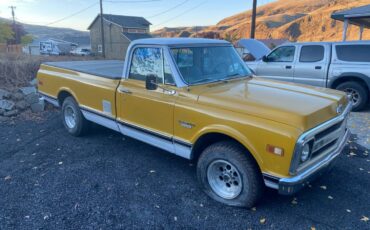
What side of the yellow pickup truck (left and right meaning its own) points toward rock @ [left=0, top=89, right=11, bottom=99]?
back

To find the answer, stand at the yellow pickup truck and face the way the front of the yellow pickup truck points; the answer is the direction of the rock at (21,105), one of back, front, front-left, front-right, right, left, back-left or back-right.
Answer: back

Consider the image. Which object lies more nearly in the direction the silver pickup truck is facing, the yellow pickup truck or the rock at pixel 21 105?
the rock

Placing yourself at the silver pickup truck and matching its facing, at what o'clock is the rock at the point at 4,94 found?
The rock is roughly at 11 o'clock from the silver pickup truck.

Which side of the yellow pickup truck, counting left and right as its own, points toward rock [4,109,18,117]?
back

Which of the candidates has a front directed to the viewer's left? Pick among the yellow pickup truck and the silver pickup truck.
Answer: the silver pickup truck

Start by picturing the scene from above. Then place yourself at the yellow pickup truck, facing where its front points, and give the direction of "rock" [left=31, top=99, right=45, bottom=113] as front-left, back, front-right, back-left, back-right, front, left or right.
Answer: back

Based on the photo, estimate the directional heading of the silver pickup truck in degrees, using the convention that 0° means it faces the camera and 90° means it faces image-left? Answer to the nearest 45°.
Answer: approximately 90°

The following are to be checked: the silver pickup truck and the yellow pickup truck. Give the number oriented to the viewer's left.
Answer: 1

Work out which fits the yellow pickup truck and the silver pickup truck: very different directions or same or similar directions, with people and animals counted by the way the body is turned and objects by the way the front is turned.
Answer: very different directions

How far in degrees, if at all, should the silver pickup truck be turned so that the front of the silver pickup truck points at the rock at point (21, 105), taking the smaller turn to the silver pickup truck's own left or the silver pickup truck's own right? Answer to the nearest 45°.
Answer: approximately 45° to the silver pickup truck's own left

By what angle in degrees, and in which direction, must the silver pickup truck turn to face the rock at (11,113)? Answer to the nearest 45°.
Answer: approximately 45° to its left

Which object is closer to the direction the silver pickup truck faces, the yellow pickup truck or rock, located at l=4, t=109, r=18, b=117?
the rock

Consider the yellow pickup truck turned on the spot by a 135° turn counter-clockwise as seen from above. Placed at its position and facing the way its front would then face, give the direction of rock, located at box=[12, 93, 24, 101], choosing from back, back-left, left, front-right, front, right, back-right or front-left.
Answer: front-left
